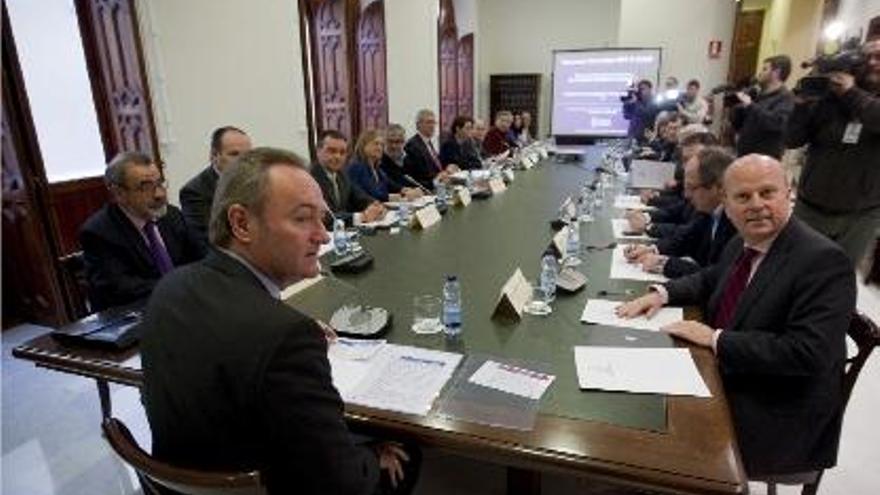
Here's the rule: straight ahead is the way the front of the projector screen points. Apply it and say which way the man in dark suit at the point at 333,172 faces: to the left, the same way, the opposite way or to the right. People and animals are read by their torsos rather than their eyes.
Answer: to the left

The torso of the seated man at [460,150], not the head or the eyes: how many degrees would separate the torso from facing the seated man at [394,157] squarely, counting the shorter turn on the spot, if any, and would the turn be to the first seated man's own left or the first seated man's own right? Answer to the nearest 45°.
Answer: approximately 90° to the first seated man's own right

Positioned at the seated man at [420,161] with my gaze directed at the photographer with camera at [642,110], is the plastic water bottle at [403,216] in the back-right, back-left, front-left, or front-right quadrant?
back-right

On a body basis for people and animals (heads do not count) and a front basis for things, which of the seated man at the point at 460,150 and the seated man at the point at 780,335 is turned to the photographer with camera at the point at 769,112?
the seated man at the point at 460,150

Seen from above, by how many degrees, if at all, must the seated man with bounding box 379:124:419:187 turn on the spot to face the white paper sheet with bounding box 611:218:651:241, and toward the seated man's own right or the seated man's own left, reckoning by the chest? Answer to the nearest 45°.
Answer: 0° — they already face it

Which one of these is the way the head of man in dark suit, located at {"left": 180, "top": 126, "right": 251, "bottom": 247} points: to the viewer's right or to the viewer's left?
to the viewer's right

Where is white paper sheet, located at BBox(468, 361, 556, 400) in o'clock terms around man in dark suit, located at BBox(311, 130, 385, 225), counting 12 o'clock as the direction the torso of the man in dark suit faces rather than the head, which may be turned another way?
The white paper sheet is roughly at 1 o'clock from the man in dark suit.

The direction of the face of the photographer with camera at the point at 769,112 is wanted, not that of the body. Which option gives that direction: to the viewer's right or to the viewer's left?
to the viewer's left

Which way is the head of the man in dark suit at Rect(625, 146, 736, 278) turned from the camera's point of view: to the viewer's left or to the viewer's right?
to the viewer's left

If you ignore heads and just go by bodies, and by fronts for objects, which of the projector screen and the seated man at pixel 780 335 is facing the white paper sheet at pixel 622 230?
the projector screen
